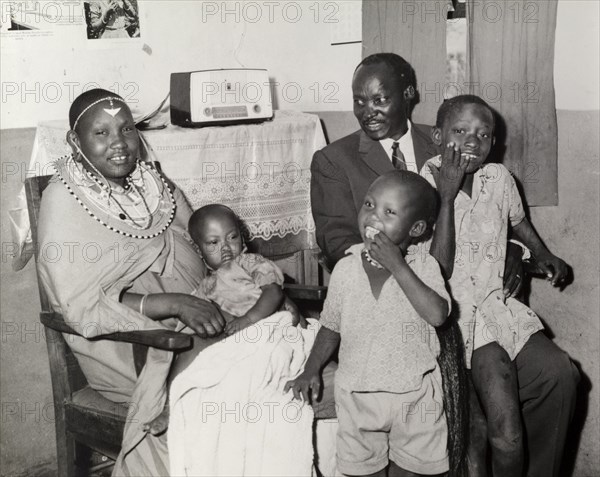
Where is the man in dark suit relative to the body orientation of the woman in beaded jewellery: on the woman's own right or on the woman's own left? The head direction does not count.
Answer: on the woman's own left

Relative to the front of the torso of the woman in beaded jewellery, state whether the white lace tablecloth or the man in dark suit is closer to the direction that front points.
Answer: the man in dark suit

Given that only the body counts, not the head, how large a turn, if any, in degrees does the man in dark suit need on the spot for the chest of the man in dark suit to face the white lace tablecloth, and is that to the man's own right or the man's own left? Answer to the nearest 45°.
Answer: approximately 135° to the man's own right

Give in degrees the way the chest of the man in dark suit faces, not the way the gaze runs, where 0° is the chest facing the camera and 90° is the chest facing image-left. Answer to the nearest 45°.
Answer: approximately 0°

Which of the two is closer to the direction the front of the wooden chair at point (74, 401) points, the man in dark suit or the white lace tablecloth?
the man in dark suit

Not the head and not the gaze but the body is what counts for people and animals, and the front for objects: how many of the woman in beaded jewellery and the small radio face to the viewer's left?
0

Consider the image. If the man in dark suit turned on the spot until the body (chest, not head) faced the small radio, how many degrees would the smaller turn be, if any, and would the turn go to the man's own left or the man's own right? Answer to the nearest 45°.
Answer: approximately 135° to the man's own right

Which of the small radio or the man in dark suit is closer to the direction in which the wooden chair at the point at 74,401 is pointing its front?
the man in dark suit

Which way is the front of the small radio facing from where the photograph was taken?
facing the viewer and to the right of the viewer

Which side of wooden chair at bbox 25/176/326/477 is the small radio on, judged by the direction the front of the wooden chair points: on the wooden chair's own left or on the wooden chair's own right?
on the wooden chair's own left

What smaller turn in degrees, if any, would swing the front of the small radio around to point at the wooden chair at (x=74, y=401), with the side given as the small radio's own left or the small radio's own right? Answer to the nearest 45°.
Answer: approximately 90° to the small radio's own right

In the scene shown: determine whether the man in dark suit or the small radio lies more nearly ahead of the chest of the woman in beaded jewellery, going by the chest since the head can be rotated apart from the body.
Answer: the man in dark suit
